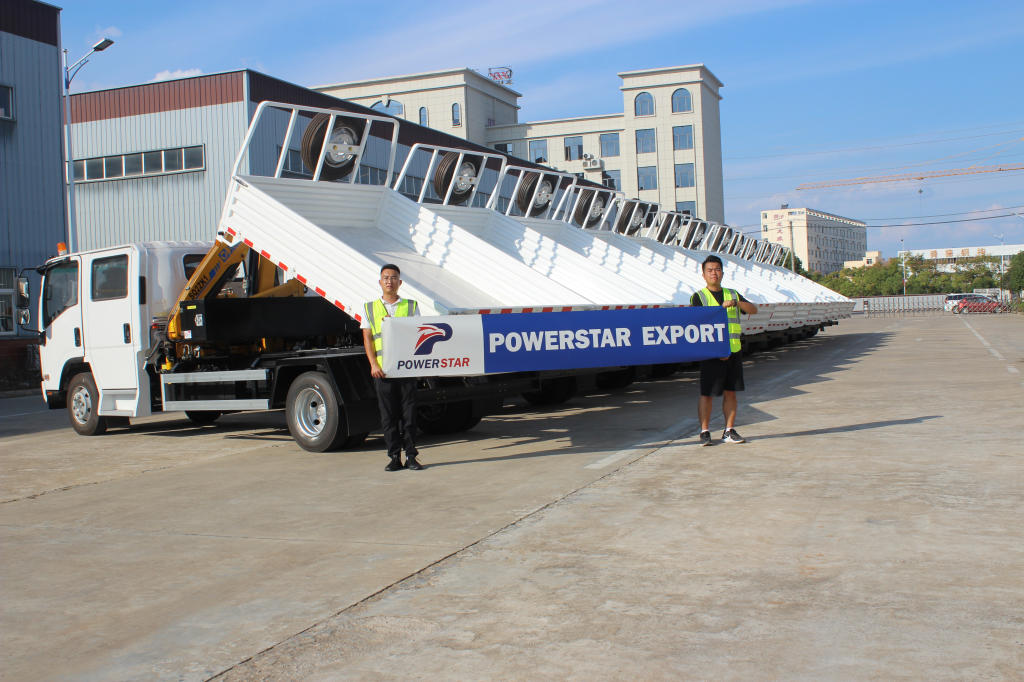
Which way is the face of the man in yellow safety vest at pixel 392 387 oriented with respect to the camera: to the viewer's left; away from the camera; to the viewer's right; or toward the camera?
toward the camera

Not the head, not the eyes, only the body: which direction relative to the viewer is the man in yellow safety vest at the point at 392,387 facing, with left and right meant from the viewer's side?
facing the viewer

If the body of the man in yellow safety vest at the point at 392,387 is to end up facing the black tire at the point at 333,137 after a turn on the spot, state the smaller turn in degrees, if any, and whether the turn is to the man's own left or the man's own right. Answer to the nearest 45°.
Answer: approximately 180°

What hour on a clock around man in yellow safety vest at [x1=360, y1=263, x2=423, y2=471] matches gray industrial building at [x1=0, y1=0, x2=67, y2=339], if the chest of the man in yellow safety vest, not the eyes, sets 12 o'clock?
The gray industrial building is roughly at 5 o'clock from the man in yellow safety vest.

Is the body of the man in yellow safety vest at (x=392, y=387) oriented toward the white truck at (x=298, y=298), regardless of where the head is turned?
no

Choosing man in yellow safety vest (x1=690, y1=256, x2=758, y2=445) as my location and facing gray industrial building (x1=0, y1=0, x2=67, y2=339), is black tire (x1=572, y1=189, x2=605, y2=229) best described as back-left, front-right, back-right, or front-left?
front-right

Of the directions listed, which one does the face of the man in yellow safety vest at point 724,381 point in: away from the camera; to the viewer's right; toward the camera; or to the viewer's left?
toward the camera

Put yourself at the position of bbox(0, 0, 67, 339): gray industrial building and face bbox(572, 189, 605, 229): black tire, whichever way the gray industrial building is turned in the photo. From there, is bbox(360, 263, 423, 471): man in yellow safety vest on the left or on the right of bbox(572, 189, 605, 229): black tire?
right

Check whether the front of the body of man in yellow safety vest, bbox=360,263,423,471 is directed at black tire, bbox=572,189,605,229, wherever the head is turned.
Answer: no

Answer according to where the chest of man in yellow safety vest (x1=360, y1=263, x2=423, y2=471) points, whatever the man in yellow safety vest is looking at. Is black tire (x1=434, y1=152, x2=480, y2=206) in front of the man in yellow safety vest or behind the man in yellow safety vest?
behind

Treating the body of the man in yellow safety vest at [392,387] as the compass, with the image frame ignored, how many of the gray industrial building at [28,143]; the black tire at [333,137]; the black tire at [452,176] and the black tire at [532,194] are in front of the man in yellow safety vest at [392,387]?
0

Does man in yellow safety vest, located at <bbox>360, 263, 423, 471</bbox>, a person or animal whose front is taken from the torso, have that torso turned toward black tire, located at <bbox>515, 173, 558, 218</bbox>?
no
